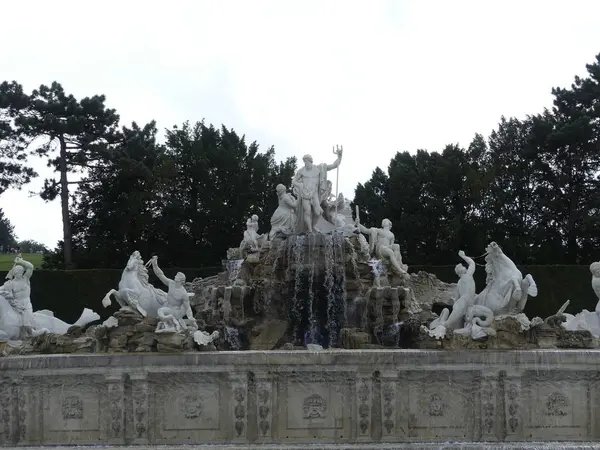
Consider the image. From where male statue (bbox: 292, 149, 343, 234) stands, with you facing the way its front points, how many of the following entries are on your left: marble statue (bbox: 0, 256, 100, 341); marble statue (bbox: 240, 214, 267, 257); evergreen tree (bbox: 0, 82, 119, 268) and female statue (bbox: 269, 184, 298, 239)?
0

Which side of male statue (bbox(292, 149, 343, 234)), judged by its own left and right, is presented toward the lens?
front

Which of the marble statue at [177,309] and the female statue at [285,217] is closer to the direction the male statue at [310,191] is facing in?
the marble statue

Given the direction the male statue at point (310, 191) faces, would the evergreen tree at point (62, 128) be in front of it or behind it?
behind

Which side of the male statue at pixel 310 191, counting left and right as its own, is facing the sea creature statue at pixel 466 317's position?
left

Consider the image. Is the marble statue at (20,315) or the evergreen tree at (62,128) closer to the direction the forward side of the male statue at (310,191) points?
the marble statue

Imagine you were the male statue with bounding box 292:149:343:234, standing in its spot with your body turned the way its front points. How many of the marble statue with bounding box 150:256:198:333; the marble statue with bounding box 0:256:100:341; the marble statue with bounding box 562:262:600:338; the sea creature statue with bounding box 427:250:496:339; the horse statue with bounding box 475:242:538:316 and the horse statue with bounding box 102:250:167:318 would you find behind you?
0

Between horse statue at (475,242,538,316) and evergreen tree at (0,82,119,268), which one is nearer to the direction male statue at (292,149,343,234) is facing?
the horse statue

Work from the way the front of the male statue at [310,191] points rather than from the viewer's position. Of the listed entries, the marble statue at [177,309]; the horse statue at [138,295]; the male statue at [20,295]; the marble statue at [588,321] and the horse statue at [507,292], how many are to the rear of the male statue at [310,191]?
0

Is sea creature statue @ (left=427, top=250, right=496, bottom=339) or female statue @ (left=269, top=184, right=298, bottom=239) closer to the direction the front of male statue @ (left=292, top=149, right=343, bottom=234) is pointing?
the sea creature statue

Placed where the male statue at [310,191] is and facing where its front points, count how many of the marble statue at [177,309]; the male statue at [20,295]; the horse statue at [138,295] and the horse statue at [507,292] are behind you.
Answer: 0

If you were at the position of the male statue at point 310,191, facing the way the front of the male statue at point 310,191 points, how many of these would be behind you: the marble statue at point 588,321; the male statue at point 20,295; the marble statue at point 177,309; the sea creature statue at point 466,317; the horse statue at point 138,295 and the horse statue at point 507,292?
0

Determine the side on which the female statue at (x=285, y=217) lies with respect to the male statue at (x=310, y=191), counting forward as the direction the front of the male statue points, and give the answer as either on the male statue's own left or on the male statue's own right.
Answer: on the male statue's own right

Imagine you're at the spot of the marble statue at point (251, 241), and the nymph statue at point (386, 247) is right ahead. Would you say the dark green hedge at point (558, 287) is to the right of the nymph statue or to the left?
left

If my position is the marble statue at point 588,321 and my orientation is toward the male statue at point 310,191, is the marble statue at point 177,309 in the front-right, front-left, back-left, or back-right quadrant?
front-left
